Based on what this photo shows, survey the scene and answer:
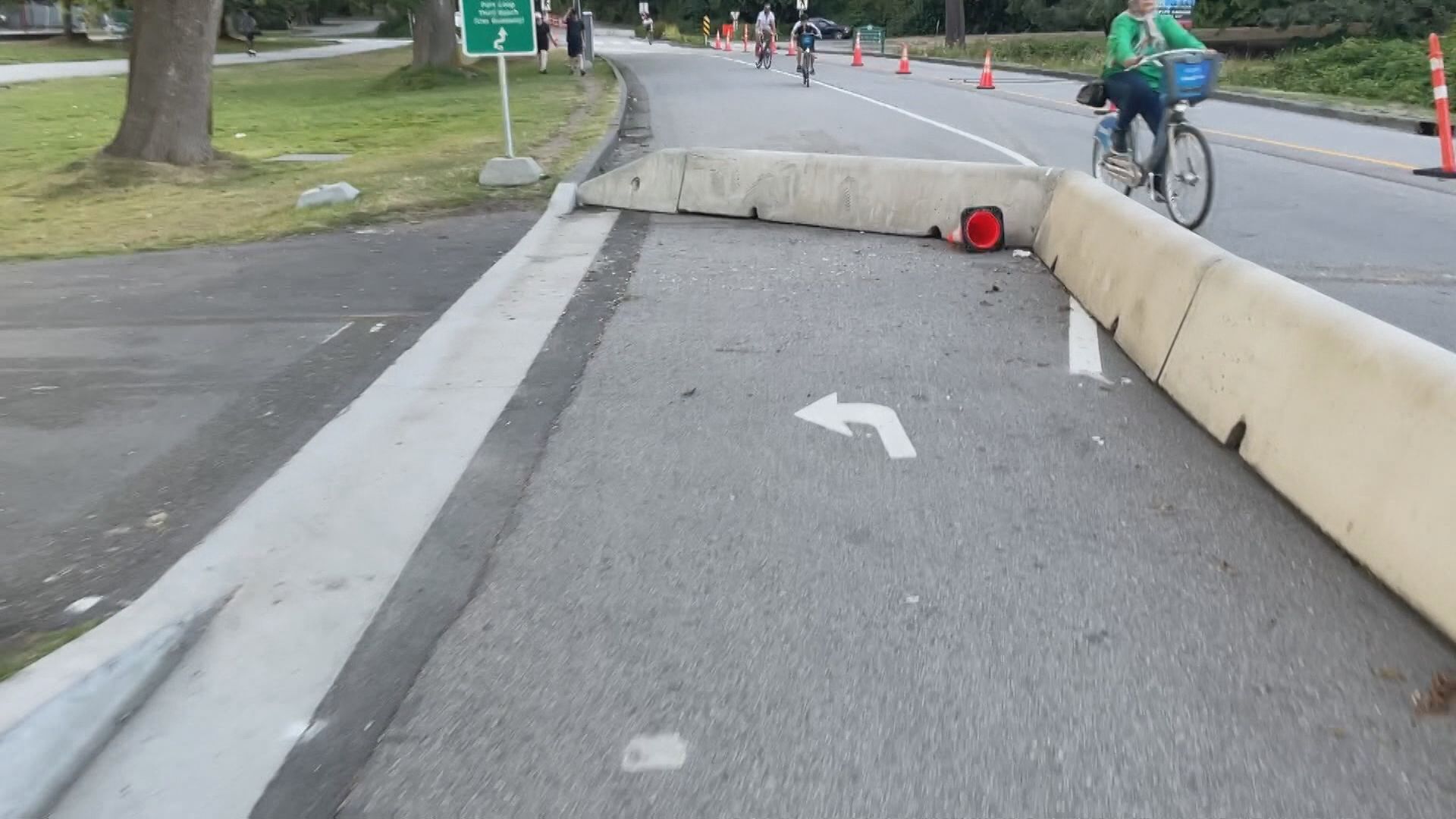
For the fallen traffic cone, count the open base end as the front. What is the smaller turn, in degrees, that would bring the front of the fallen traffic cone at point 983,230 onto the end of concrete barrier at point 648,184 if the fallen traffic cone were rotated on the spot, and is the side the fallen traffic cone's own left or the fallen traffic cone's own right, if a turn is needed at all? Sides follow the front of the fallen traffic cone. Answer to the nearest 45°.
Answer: approximately 135° to the fallen traffic cone's own right

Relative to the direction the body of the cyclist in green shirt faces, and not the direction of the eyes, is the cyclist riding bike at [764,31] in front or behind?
behind

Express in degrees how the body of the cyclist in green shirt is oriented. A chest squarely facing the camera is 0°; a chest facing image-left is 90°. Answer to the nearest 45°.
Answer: approximately 315°

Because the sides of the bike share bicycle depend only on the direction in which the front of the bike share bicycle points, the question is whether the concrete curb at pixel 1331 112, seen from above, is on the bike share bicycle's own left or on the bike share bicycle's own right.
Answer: on the bike share bicycle's own left

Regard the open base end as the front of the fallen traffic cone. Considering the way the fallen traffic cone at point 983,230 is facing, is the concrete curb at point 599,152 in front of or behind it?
behind

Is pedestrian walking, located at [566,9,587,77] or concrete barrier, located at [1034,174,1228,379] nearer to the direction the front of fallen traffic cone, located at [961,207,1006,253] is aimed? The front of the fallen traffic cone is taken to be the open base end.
the concrete barrier

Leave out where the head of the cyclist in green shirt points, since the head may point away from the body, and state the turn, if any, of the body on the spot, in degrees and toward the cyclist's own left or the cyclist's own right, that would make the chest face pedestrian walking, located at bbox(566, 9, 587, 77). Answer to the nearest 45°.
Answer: approximately 180°

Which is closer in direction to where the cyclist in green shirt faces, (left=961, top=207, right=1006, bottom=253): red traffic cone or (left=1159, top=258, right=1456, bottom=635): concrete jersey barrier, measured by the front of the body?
the concrete jersey barrier

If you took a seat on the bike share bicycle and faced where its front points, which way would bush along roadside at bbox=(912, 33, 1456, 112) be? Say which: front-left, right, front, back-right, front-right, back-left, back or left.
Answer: back-left
